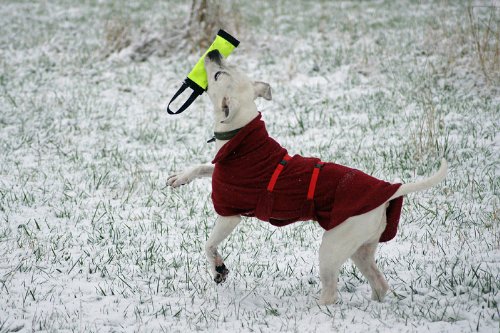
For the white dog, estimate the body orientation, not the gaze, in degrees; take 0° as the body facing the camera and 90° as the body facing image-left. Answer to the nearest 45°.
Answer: approximately 90°

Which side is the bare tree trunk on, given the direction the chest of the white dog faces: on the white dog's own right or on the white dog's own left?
on the white dog's own right
